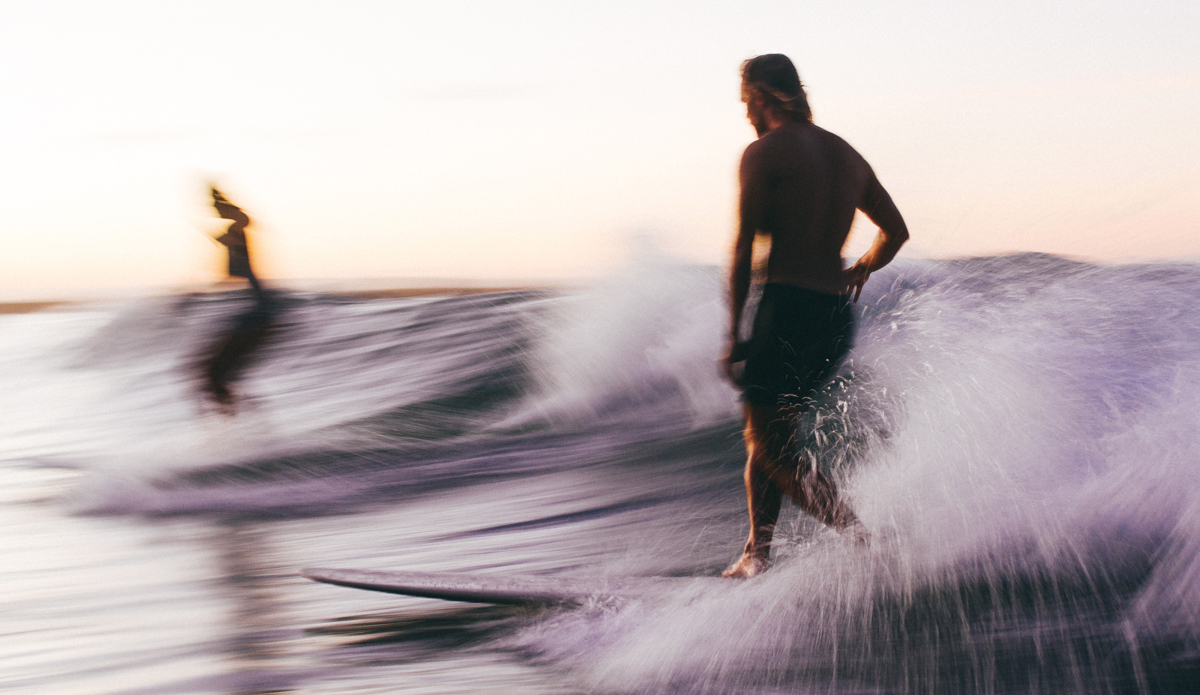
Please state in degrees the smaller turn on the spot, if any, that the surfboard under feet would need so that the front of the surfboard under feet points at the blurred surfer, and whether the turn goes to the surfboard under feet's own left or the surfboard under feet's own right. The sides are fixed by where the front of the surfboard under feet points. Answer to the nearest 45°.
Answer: approximately 45° to the surfboard under feet's own right

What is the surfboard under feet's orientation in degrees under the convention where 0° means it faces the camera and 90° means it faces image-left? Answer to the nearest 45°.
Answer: approximately 90°

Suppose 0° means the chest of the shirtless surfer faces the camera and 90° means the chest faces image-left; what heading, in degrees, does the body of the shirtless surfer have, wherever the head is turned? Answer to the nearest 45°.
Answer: approximately 135°

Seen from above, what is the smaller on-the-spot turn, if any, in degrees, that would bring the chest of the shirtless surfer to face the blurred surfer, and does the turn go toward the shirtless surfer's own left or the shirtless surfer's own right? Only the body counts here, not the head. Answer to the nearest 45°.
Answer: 0° — they already face them
